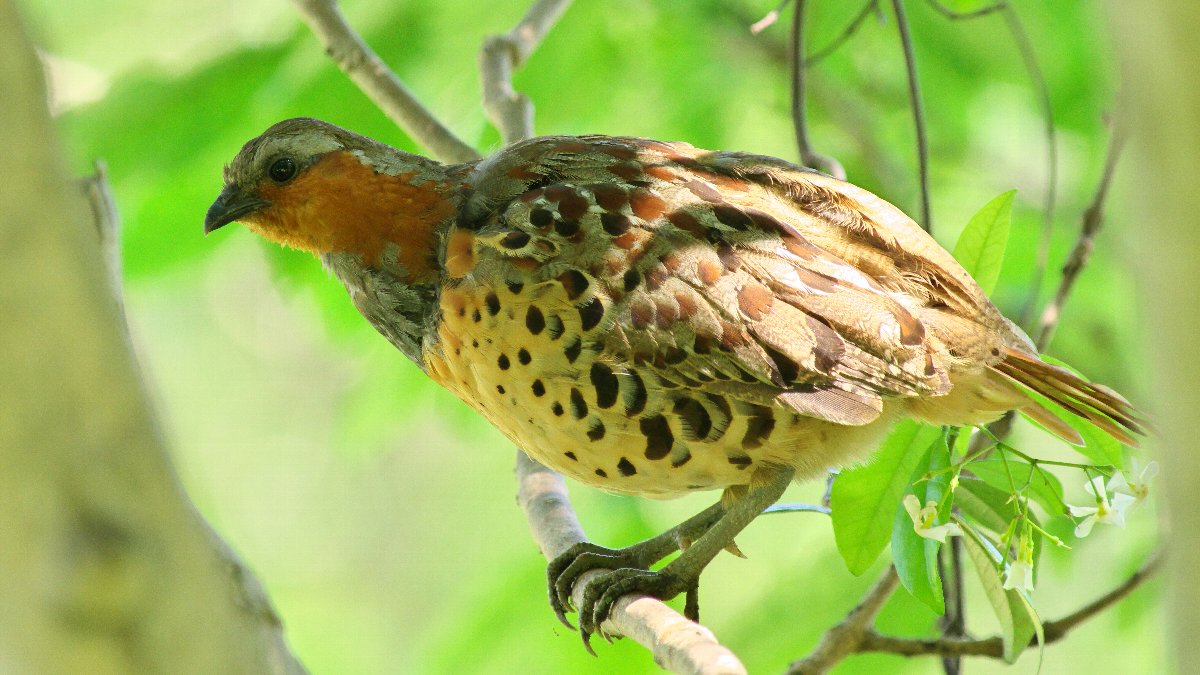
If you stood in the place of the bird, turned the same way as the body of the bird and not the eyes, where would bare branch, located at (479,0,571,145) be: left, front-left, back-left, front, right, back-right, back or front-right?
right

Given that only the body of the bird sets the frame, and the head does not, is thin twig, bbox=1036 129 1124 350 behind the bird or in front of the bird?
behind

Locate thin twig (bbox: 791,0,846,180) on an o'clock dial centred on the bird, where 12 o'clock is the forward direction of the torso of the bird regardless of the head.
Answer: The thin twig is roughly at 4 o'clock from the bird.

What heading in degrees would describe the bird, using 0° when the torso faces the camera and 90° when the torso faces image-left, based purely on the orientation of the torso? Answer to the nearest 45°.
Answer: approximately 90°
